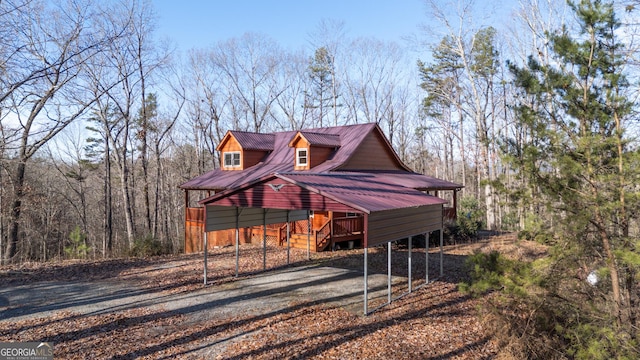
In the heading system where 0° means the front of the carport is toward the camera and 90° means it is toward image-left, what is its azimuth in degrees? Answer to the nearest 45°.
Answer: approximately 45°

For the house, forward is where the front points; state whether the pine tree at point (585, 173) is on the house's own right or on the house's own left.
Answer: on the house's own left

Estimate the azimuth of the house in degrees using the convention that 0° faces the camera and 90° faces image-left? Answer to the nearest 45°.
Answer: approximately 45°
